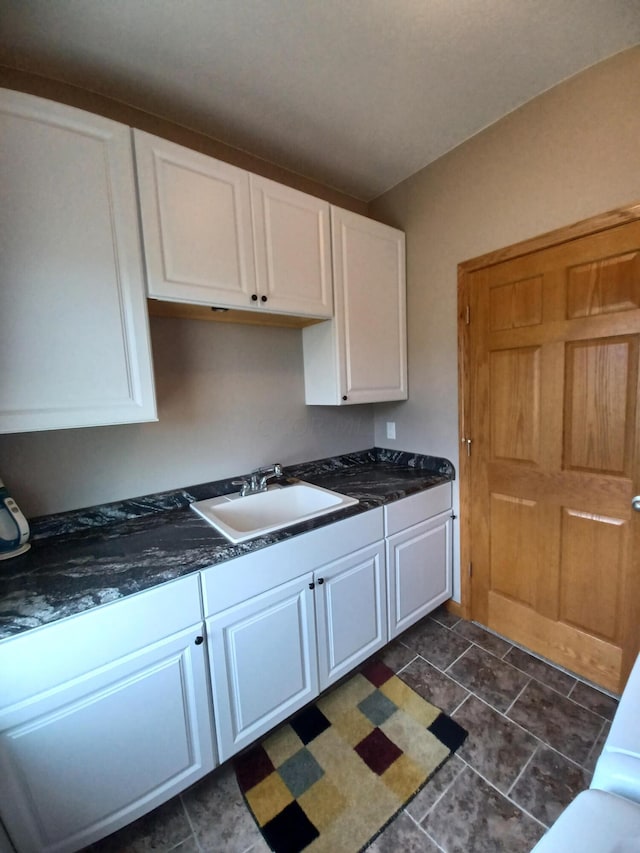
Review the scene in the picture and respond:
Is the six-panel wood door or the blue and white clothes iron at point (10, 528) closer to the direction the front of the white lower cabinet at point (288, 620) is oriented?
the six-panel wood door

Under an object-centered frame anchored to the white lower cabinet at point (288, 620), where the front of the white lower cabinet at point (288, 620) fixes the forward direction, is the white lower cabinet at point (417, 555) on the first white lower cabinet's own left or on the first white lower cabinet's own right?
on the first white lower cabinet's own left

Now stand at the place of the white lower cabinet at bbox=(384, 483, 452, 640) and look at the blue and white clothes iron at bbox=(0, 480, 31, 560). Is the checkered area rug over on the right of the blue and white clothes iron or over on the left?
left

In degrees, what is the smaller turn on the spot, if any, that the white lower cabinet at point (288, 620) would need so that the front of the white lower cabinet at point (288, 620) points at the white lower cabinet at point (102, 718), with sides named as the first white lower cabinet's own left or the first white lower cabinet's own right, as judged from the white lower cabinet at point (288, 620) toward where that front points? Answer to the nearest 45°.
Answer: approximately 90° to the first white lower cabinet's own right

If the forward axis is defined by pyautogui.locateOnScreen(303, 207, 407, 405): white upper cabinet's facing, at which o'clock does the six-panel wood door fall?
The six-panel wood door is roughly at 11 o'clock from the white upper cabinet.

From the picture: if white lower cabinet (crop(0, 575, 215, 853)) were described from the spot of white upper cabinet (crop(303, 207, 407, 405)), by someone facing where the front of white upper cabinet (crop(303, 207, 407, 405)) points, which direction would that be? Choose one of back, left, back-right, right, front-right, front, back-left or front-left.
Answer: right

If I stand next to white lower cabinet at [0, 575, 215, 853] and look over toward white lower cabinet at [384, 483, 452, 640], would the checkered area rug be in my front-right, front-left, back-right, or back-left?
front-right

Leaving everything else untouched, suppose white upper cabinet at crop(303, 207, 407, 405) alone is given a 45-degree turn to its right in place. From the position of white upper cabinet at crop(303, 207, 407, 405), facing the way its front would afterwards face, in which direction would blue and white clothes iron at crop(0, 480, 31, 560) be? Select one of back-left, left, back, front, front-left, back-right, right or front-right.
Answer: front-right

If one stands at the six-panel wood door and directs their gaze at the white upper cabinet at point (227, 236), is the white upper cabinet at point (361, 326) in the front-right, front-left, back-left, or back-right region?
front-right

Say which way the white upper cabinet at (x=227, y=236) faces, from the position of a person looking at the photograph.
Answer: facing the viewer and to the right of the viewer

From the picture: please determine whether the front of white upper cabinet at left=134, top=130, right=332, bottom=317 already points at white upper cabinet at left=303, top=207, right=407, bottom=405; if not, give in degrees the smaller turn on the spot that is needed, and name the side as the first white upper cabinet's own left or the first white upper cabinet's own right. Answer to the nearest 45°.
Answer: approximately 90° to the first white upper cabinet's own left

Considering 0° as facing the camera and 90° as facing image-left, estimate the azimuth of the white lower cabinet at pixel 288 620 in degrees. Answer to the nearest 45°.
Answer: approximately 315°
